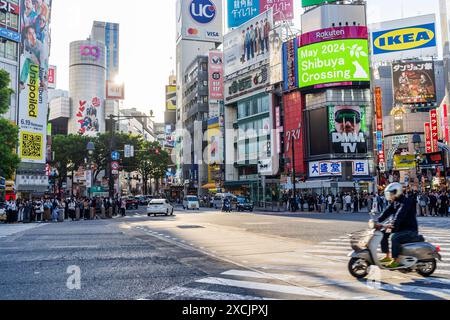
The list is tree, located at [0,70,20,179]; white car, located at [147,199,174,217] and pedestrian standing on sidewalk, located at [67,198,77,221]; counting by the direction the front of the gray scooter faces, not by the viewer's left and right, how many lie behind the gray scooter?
0

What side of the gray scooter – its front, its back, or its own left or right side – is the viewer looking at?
left

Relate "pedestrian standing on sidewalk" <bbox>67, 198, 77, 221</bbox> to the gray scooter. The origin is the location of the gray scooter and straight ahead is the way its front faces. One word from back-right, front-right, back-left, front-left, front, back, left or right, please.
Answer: front-right

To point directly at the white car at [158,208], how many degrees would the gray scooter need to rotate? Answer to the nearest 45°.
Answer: approximately 45° to its right

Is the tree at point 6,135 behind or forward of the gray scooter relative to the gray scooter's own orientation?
forward
